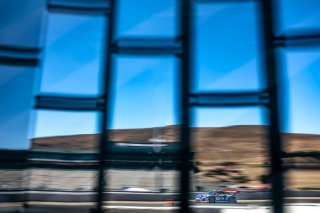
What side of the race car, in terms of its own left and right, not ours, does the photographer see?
left
